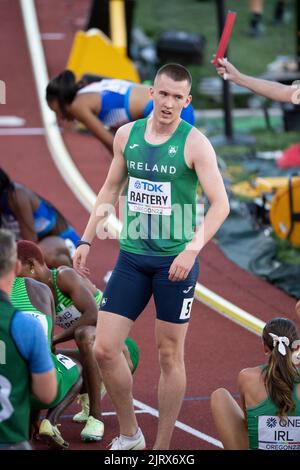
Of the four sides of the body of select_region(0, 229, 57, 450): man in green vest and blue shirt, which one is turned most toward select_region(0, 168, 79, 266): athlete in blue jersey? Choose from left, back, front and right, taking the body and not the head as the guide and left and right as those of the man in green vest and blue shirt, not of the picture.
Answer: front

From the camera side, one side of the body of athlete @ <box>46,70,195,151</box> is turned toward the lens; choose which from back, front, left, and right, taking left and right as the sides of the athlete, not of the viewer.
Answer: left

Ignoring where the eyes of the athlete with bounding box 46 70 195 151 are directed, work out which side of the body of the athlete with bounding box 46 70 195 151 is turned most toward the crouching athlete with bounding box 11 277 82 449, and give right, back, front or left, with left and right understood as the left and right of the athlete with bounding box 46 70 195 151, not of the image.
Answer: left

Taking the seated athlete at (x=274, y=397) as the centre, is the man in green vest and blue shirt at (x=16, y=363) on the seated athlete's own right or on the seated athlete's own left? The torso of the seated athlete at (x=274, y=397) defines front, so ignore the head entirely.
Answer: on the seated athlete's own left

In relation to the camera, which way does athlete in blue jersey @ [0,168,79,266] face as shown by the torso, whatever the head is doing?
to the viewer's left

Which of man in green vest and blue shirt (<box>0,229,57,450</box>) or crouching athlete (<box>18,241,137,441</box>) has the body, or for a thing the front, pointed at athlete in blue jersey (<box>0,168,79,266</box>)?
man in green vest and blue shirt (<box>0,229,57,450</box>)

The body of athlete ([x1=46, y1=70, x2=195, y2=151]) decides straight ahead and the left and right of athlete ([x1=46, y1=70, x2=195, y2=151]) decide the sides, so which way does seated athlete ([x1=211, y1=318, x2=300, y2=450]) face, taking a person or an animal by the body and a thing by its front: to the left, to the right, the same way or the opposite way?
to the right

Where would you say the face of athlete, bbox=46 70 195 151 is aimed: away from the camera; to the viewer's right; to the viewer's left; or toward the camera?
to the viewer's left

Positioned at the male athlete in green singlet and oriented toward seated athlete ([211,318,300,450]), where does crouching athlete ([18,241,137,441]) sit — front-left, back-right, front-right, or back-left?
back-right

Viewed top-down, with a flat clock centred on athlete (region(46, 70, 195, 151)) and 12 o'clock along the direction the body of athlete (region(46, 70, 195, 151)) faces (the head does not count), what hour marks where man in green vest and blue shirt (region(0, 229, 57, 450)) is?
man in green vest and blue shirt (region(0, 229, 57, 450)) is roughly at 9 o'clock from athlete (region(46, 70, 195, 151)).
